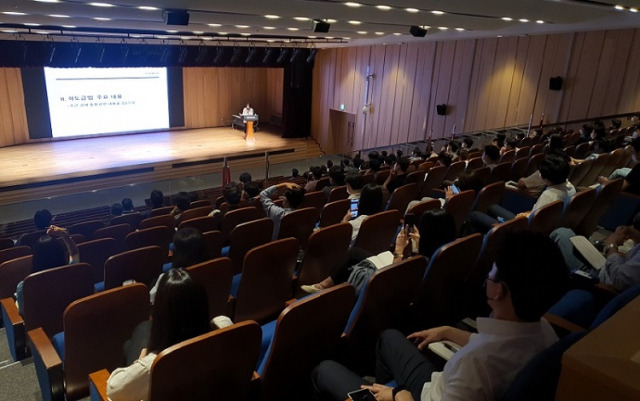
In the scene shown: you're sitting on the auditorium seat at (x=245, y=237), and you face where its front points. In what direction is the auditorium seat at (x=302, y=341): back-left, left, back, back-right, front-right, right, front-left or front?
back-left

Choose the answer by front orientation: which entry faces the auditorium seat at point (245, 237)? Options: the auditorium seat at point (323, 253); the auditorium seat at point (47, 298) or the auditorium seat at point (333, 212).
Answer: the auditorium seat at point (323, 253)

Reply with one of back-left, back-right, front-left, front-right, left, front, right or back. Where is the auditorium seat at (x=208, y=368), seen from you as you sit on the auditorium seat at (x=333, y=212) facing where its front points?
back-left

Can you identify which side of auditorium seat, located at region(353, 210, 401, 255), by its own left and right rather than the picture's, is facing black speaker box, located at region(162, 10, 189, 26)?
front

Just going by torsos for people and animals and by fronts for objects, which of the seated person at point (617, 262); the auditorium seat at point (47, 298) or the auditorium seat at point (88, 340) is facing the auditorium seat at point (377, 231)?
the seated person

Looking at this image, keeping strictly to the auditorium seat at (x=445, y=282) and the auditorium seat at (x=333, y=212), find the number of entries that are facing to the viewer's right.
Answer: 0

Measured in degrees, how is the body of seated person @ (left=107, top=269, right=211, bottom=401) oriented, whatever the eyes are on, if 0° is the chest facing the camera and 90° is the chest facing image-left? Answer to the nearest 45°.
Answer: approximately 135°

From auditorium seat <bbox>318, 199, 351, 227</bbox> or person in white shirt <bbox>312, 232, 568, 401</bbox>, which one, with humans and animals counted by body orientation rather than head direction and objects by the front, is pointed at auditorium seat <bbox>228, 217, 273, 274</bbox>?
the person in white shirt

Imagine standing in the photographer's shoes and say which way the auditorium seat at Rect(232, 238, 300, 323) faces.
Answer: facing away from the viewer and to the left of the viewer

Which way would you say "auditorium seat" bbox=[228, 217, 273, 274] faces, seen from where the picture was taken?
facing away from the viewer and to the left of the viewer

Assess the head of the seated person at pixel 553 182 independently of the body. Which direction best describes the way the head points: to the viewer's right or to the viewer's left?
to the viewer's left

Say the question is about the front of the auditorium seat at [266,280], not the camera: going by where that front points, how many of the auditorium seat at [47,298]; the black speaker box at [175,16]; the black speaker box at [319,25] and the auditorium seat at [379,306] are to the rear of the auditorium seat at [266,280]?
1

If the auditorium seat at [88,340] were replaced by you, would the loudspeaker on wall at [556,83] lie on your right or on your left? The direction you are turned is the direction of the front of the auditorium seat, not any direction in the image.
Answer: on your right

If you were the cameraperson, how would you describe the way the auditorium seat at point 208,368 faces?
facing away from the viewer and to the left of the viewer

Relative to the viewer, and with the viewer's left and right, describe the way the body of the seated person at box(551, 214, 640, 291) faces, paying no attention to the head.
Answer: facing to the left of the viewer

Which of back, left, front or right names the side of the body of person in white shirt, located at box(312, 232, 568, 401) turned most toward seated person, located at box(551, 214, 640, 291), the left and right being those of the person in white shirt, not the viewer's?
right

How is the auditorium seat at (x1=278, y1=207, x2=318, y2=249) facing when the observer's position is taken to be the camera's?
facing away from the viewer and to the left of the viewer

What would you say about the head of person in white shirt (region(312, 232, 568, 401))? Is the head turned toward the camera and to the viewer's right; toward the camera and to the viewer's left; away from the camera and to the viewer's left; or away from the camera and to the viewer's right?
away from the camera and to the viewer's left
